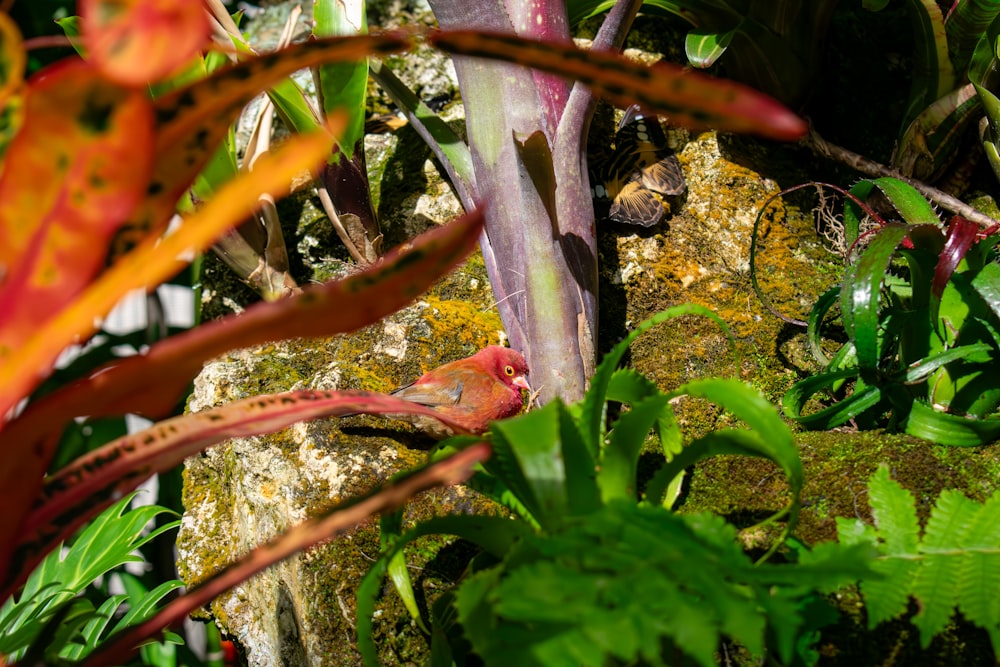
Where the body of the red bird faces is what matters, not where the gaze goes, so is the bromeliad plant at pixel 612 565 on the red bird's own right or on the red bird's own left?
on the red bird's own right

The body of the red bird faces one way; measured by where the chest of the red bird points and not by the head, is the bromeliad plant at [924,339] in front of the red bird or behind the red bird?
in front

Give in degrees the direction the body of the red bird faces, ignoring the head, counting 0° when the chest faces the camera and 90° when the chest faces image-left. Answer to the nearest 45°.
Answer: approximately 270°
